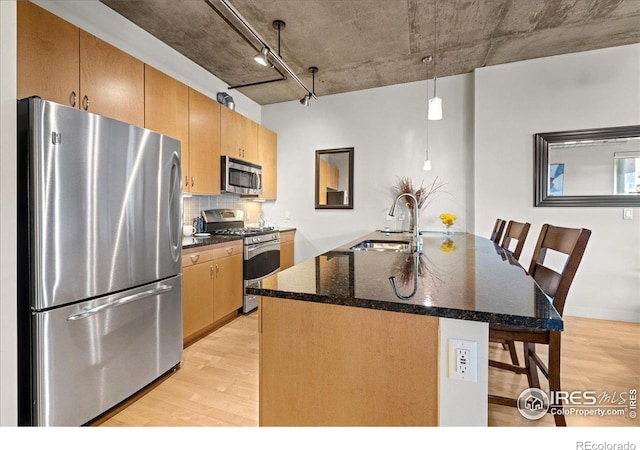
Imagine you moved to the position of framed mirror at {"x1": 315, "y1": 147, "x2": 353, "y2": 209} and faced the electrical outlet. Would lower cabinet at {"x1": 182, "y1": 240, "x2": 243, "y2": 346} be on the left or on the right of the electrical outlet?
right

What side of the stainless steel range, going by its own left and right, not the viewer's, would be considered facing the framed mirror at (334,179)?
left

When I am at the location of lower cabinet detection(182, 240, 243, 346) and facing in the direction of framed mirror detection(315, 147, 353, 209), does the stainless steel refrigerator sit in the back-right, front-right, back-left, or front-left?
back-right

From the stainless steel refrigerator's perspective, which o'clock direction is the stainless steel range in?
The stainless steel range is roughly at 9 o'clock from the stainless steel refrigerator.

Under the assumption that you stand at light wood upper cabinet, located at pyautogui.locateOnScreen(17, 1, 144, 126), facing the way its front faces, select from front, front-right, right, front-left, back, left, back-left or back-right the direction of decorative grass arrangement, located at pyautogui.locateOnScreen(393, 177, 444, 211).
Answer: front-left

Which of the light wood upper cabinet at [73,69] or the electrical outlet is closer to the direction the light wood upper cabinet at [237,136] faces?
the electrical outlet

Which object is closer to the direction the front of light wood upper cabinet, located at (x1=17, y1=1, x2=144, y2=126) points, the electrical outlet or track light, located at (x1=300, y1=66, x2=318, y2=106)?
the electrical outlet
